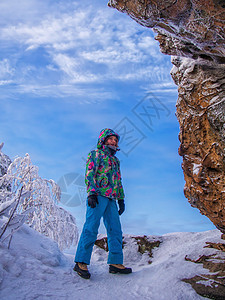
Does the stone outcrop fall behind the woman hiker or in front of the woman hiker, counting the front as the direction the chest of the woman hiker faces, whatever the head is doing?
in front

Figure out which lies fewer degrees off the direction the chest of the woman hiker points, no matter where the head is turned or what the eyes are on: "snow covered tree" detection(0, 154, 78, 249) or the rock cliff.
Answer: the rock cliff

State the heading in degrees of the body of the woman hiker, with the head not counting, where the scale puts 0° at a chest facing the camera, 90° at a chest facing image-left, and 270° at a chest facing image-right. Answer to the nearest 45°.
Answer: approximately 315°

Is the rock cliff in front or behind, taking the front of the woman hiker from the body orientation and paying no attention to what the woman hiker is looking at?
in front

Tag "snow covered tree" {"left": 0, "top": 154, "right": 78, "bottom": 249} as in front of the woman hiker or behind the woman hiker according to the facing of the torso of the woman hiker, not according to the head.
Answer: behind

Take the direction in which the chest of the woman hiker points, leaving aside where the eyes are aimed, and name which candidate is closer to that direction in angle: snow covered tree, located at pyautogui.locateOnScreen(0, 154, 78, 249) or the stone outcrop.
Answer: the stone outcrop
